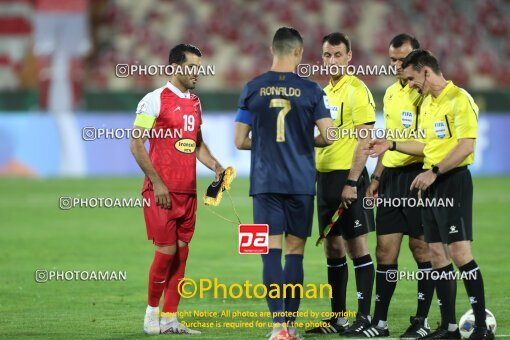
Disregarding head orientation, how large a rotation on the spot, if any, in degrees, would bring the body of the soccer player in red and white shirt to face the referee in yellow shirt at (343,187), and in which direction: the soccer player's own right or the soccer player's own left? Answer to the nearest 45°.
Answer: approximately 45° to the soccer player's own left

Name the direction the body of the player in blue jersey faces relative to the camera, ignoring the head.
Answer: away from the camera

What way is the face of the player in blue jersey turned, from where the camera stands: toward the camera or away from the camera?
away from the camera

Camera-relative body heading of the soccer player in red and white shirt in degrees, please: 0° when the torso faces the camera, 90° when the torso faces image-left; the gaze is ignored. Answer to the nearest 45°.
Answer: approximately 315°

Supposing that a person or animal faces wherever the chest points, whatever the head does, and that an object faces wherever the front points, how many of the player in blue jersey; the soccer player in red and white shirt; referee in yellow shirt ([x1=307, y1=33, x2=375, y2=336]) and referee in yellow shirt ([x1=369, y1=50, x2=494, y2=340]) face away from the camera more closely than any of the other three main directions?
1

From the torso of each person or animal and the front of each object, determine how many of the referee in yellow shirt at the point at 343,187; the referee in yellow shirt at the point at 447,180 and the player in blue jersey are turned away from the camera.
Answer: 1

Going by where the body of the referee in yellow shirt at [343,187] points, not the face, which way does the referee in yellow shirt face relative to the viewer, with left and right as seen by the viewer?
facing the viewer and to the left of the viewer

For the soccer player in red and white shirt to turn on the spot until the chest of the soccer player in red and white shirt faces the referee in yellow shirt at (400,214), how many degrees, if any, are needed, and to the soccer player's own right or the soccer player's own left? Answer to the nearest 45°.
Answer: approximately 45° to the soccer player's own left
